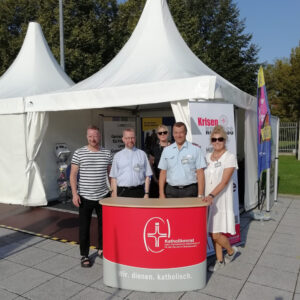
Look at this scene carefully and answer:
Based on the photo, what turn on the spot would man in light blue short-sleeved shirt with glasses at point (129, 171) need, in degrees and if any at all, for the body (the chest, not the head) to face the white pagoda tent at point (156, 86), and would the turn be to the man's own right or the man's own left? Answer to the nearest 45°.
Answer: approximately 180°

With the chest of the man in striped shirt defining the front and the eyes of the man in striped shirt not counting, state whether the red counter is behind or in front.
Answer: in front

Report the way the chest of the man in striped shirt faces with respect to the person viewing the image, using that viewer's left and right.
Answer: facing the viewer

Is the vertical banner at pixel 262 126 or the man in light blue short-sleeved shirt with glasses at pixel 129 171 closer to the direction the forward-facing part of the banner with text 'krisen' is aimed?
the man in light blue short-sleeved shirt with glasses

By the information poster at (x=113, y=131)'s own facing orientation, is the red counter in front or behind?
in front

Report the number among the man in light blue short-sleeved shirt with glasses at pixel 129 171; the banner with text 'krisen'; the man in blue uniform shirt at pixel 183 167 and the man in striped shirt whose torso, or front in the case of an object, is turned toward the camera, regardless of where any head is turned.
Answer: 4

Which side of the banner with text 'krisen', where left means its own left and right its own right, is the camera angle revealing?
front

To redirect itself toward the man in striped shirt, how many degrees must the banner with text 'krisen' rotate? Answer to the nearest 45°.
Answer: approximately 45° to its right

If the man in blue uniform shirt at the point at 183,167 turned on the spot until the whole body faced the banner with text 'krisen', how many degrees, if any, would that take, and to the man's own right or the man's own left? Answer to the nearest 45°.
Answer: approximately 135° to the man's own left

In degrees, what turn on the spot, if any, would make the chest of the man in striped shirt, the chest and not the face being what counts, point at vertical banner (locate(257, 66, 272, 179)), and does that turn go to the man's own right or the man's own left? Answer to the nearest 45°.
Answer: approximately 135° to the man's own left
